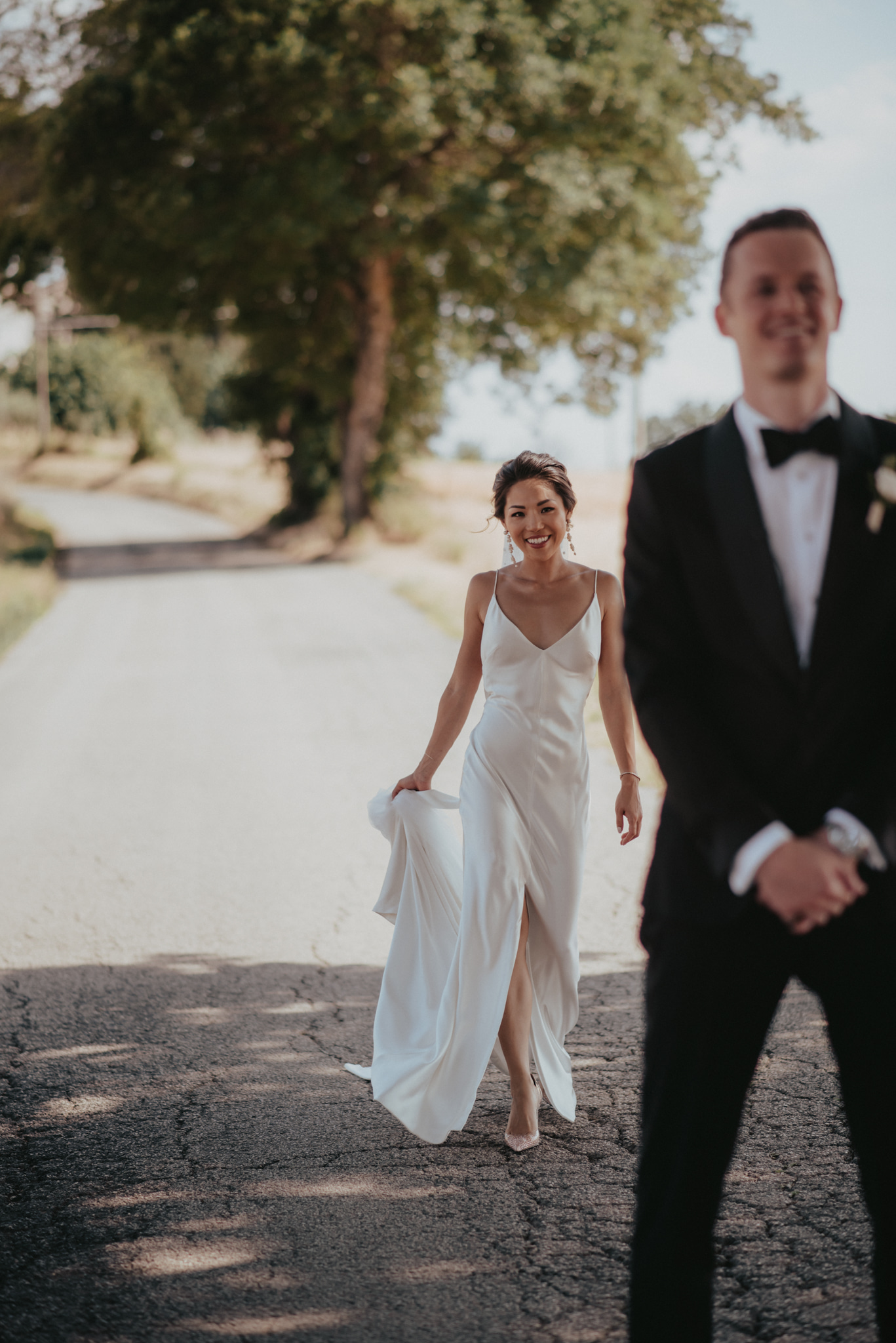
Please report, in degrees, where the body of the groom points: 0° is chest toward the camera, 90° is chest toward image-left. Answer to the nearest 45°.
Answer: approximately 0°

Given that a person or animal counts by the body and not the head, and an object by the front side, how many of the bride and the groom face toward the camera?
2

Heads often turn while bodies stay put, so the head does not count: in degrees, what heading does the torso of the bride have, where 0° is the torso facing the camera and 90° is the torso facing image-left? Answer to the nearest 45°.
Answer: approximately 0°

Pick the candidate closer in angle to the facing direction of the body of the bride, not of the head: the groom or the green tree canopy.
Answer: the groom

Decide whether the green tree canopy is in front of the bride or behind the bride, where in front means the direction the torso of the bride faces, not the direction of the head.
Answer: behind

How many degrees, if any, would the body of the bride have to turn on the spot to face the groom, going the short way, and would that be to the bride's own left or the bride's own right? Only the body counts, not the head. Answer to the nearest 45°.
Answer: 0° — they already face them

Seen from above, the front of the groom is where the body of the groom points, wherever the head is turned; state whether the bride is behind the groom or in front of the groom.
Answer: behind

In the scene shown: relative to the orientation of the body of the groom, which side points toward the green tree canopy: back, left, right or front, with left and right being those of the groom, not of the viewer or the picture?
back
